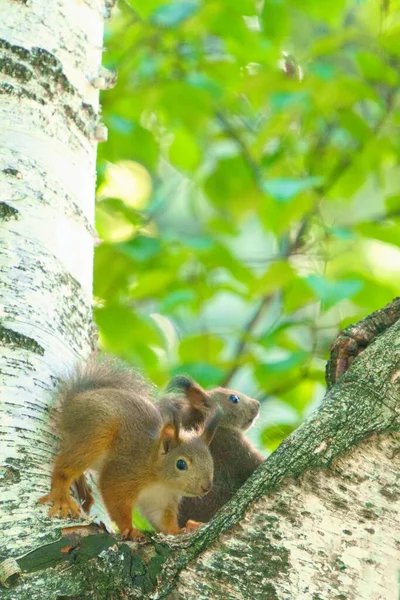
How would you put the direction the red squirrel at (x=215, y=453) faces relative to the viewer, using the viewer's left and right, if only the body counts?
facing to the right of the viewer

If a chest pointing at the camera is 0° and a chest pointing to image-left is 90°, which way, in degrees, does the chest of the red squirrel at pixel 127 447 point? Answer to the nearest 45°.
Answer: approximately 315°

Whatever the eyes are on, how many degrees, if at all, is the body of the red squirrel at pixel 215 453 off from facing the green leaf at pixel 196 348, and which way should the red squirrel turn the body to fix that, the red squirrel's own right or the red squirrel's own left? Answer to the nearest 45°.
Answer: approximately 90° to the red squirrel's own left

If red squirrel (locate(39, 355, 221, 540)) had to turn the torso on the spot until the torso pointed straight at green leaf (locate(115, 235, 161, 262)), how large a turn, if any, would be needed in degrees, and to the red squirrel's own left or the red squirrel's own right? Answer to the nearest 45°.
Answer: approximately 135° to the red squirrel's own left
